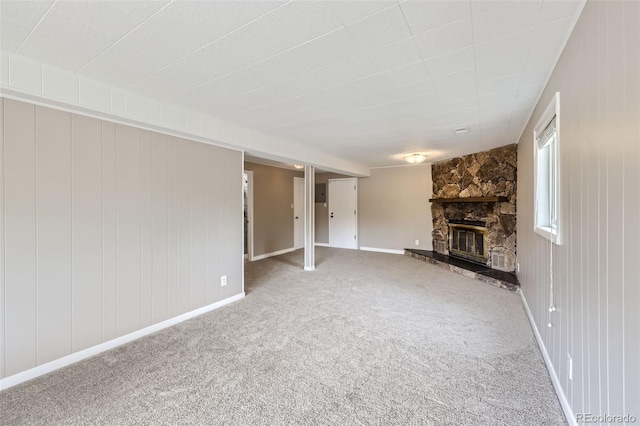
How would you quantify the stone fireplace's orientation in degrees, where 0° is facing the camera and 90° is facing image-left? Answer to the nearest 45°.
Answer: approximately 45°

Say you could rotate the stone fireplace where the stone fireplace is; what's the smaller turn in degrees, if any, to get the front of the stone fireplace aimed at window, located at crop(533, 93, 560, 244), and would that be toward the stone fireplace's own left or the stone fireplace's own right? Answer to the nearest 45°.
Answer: approximately 45° to the stone fireplace's own left
